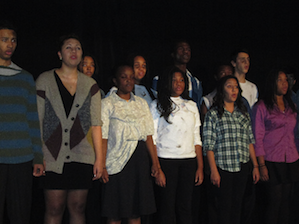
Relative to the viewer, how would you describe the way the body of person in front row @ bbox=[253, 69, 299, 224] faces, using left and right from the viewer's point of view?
facing the viewer and to the right of the viewer

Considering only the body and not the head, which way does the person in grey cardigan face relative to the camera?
toward the camera

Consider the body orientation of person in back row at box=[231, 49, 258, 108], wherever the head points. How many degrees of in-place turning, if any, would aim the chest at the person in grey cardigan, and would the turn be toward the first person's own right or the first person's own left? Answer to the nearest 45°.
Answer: approximately 90° to the first person's own right

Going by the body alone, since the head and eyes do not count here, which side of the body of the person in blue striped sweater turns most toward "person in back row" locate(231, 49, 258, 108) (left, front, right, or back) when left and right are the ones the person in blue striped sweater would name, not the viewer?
left

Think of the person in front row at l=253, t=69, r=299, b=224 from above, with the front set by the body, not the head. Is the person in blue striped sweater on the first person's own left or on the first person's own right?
on the first person's own right

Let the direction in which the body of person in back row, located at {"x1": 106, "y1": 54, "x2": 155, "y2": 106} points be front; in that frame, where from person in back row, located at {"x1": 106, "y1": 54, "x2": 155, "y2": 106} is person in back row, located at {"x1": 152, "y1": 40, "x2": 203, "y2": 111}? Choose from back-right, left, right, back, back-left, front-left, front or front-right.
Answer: back-left

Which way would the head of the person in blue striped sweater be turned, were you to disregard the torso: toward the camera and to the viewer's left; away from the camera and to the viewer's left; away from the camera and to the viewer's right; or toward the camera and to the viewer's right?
toward the camera and to the viewer's right

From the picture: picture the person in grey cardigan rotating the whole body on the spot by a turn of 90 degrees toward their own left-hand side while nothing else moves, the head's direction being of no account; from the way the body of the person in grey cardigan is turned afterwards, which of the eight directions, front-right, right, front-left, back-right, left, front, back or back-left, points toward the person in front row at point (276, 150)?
front

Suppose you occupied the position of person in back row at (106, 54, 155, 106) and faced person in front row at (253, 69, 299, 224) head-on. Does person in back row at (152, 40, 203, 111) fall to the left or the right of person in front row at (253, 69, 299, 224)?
left

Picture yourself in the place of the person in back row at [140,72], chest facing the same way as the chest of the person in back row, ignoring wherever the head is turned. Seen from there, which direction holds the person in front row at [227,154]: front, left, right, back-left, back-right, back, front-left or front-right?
front-left

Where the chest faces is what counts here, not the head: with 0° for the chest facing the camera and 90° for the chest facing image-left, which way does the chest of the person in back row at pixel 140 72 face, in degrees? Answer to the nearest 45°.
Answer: approximately 0°

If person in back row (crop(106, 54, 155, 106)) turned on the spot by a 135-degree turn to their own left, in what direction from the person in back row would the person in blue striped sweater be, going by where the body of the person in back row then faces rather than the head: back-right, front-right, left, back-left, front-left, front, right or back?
back

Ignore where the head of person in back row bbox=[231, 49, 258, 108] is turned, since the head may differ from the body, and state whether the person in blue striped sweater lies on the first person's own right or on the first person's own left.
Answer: on the first person's own right
